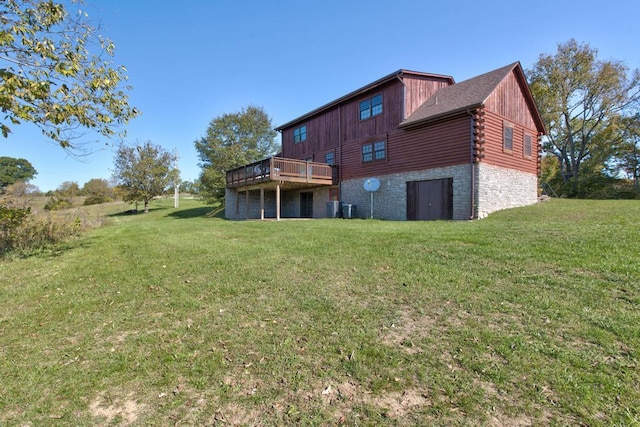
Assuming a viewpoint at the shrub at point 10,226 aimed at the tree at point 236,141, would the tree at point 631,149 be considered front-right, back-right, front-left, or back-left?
front-right

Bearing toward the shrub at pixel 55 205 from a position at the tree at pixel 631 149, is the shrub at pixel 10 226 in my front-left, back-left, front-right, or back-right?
front-left
